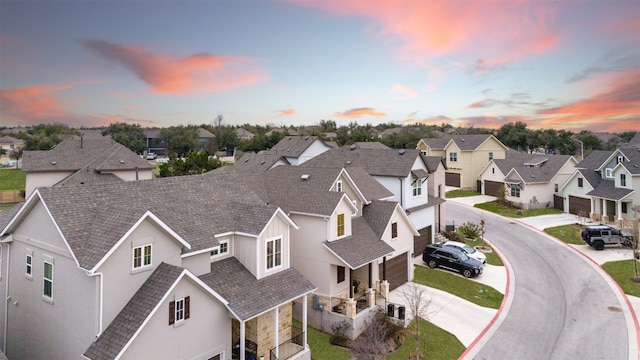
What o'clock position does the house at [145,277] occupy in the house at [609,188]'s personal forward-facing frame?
the house at [145,277] is roughly at 11 o'clock from the house at [609,188].

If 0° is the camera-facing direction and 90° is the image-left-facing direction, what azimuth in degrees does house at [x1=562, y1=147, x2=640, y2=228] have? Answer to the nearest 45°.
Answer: approximately 45°

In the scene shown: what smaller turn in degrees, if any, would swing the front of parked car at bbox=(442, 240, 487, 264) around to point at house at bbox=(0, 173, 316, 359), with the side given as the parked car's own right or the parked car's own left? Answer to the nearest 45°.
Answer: approximately 90° to the parked car's own right

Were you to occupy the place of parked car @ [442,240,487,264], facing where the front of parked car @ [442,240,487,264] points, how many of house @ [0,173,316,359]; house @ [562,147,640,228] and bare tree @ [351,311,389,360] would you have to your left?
1

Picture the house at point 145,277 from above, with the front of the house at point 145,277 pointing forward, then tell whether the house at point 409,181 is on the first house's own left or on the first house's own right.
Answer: on the first house's own left

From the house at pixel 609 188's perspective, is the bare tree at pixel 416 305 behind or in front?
in front

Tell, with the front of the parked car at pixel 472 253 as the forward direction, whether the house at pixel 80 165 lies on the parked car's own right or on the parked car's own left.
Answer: on the parked car's own right

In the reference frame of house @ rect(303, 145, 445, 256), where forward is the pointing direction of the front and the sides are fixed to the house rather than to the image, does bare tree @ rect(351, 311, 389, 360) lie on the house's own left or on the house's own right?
on the house's own right

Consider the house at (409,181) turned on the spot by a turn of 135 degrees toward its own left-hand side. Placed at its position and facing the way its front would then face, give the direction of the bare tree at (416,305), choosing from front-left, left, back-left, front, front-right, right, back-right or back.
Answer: back

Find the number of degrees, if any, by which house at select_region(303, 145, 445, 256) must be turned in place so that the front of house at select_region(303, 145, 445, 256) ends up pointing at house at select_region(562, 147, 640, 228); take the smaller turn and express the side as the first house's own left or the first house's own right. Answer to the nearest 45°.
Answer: approximately 90° to the first house's own left

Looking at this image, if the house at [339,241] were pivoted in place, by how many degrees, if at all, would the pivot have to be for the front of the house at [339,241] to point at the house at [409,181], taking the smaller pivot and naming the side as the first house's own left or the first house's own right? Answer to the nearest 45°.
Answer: approximately 90° to the first house's own left

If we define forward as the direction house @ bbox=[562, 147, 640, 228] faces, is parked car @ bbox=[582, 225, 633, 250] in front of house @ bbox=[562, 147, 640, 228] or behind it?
in front

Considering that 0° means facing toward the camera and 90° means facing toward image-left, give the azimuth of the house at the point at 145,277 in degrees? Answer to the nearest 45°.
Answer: approximately 315°

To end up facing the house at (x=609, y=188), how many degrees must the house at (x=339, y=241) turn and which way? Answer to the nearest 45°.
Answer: approximately 90° to its left

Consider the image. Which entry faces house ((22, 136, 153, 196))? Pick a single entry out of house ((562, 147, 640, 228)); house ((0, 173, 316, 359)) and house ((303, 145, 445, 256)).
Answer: house ((562, 147, 640, 228))
